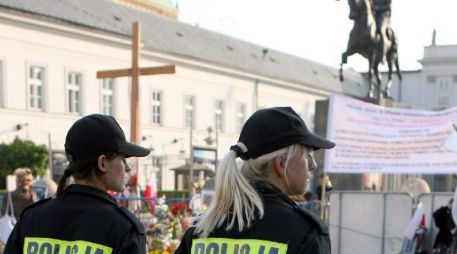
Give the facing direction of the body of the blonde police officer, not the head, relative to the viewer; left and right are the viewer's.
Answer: facing away from the viewer and to the right of the viewer

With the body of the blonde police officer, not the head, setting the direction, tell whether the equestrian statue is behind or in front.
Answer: in front

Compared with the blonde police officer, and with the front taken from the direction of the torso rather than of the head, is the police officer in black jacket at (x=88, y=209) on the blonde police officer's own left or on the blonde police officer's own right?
on the blonde police officer's own left

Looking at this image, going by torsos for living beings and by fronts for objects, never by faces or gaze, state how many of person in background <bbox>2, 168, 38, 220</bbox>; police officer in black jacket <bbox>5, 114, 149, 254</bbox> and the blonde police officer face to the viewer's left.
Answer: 0

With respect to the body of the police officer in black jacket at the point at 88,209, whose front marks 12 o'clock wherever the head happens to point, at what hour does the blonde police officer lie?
The blonde police officer is roughly at 3 o'clock from the police officer in black jacket.

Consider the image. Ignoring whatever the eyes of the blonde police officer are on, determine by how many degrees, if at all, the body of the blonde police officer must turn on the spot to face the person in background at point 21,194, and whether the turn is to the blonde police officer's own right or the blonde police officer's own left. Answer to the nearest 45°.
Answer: approximately 90° to the blonde police officer's own left

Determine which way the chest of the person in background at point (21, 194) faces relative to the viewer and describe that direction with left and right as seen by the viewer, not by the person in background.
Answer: facing the viewer and to the right of the viewer

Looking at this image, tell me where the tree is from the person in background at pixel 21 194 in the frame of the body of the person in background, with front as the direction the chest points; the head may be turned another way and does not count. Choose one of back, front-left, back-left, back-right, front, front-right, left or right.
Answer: back-left

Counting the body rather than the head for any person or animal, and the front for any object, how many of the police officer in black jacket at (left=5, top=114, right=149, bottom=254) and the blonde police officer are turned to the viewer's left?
0

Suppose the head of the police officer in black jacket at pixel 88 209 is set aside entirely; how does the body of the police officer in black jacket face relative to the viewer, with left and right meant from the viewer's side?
facing away from the viewer and to the right of the viewer

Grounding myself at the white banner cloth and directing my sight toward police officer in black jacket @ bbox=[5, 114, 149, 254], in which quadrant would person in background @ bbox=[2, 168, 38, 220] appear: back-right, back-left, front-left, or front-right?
front-right

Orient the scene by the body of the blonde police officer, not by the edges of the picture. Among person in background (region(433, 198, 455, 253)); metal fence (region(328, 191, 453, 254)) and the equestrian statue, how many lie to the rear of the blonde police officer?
0
